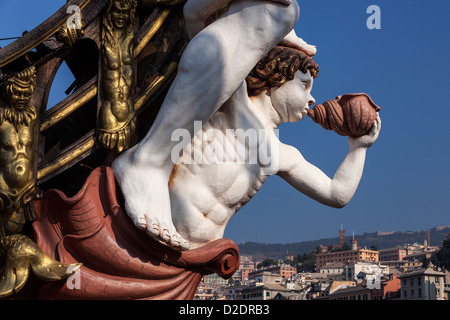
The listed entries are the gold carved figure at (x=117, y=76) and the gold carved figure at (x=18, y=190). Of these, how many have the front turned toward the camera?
2

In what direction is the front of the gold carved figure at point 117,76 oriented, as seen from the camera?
facing the viewer

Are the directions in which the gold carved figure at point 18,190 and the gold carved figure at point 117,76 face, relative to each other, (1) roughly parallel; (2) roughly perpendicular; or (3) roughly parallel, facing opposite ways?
roughly parallel

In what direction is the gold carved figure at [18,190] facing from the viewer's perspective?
toward the camera

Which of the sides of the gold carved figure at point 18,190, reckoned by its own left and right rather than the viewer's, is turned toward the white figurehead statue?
left
